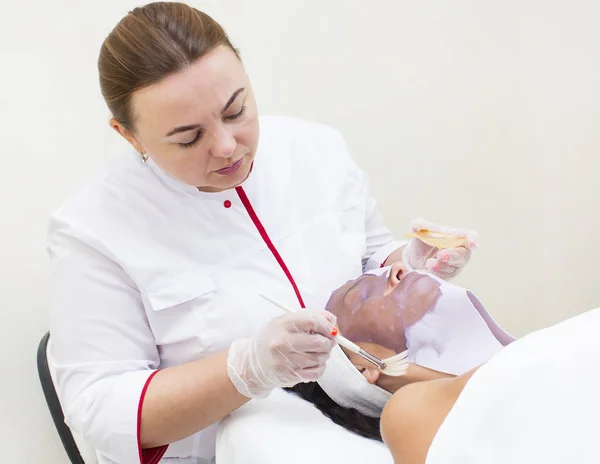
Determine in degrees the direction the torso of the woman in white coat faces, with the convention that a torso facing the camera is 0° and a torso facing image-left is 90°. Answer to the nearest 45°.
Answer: approximately 315°

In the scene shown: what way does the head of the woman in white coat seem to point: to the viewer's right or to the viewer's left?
to the viewer's right
